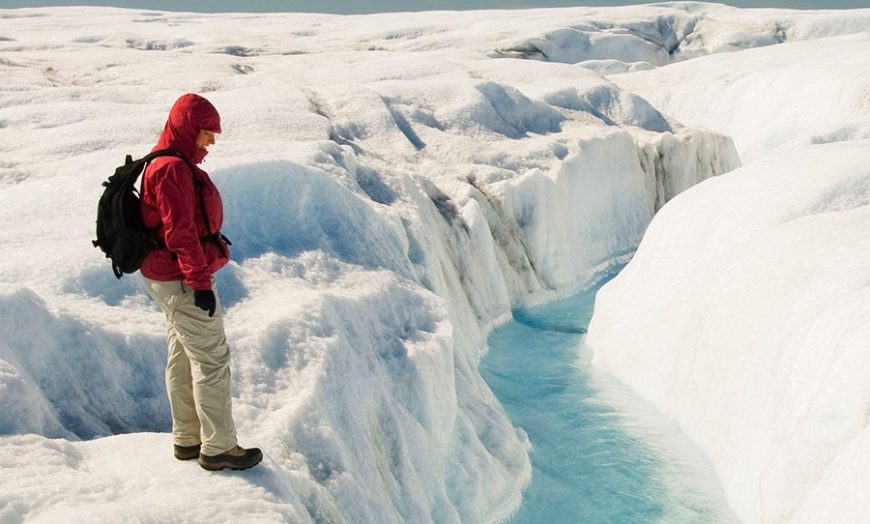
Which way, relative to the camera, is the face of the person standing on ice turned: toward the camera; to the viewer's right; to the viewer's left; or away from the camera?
to the viewer's right

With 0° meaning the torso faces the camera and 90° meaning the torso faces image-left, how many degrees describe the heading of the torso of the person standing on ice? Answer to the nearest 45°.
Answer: approximately 270°
